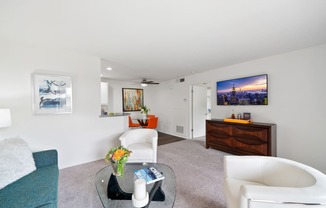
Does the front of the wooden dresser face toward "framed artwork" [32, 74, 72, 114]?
yes

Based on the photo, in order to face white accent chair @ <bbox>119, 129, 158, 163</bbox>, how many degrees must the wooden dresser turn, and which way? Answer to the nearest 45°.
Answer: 0° — it already faces it

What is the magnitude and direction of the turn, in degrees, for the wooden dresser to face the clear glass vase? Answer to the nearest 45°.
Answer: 0° — it already faces it

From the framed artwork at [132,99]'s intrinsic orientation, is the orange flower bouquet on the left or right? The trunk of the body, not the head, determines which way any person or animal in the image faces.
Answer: on its right

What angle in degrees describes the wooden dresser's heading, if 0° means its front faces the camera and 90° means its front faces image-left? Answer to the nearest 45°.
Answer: approximately 45°

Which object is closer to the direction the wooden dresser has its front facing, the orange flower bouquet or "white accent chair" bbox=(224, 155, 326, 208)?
the orange flower bouquet

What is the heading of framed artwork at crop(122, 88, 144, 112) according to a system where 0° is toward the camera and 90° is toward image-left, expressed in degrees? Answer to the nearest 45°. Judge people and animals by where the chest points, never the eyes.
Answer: approximately 315°
